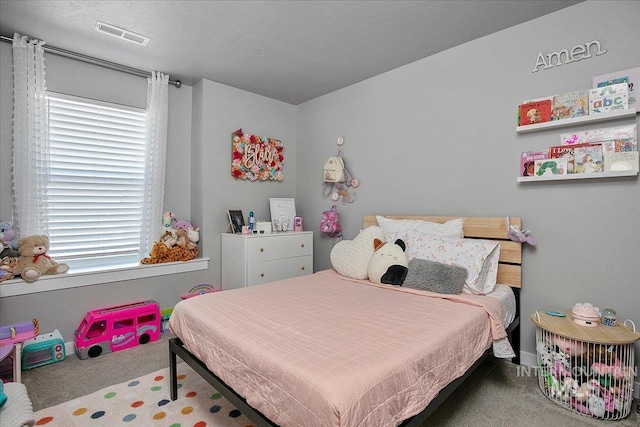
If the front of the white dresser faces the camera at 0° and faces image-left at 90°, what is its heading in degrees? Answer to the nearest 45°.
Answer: approximately 315°

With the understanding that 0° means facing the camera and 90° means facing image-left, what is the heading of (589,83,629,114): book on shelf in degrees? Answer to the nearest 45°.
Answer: approximately 0°
